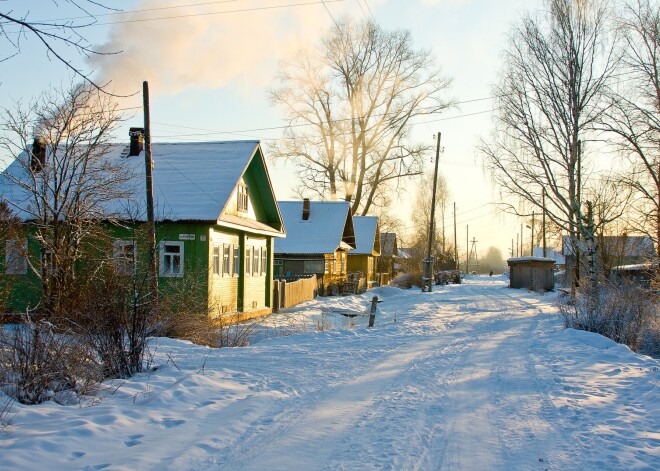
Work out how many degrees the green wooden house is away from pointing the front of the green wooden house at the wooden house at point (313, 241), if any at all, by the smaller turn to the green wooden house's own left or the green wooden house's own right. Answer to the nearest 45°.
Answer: approximately 90° to the green wooden house's own left

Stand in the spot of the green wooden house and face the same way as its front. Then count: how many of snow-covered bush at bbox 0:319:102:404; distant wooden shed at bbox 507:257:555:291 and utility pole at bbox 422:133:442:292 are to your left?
2

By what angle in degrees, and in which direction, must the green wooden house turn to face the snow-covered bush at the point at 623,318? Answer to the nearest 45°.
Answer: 0° — it already faces it

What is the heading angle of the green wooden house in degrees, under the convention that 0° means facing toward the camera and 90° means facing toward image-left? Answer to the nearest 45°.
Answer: approximately 315°

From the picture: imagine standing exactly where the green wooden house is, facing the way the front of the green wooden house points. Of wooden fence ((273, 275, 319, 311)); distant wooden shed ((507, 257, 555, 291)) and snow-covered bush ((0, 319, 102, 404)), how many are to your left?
2

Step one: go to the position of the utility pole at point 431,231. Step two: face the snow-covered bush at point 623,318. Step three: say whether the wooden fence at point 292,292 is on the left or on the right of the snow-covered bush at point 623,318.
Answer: right

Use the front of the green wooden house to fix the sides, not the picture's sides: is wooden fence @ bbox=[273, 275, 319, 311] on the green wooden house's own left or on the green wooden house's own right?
on the green wooden house's own left

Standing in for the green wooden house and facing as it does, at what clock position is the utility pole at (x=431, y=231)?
The utility pole is roughly at 9 o'clock from the green wooden house.

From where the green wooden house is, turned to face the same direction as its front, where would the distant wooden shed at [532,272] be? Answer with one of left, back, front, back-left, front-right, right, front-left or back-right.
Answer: left

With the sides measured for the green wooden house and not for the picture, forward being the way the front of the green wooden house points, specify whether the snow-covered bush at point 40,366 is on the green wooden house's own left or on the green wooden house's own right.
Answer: on the green wooden house's own right
